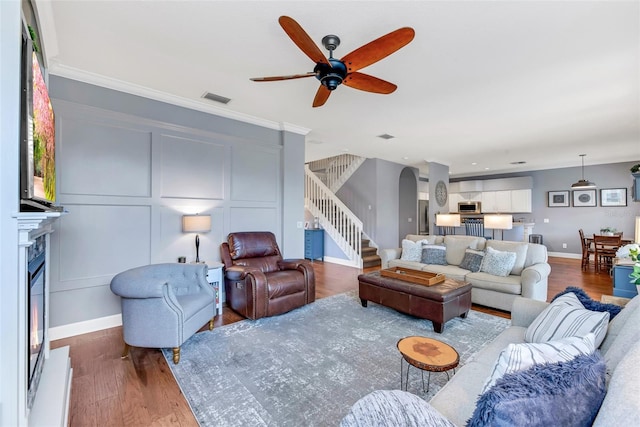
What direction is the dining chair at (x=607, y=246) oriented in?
away from the camera

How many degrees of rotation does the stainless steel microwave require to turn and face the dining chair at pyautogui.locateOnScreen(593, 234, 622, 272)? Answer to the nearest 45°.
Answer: approximately 45° to its left

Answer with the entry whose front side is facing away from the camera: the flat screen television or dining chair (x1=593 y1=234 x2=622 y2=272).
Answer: the dining chair

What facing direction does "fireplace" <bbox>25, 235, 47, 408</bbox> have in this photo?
to the viewer's right

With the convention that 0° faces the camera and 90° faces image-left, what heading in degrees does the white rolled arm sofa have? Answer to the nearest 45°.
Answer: approximately 45°

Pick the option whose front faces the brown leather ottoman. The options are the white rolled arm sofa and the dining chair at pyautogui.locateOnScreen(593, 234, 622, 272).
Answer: the white rolled arm sofa

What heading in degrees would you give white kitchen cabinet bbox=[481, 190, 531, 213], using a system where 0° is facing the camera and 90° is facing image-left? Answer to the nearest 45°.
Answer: approximately 0°

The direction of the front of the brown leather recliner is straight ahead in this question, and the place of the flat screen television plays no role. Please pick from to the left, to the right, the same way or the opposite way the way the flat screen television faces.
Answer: to the left

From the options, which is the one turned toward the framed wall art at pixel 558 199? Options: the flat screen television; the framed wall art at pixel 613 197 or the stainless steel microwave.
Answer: the flat screen television
